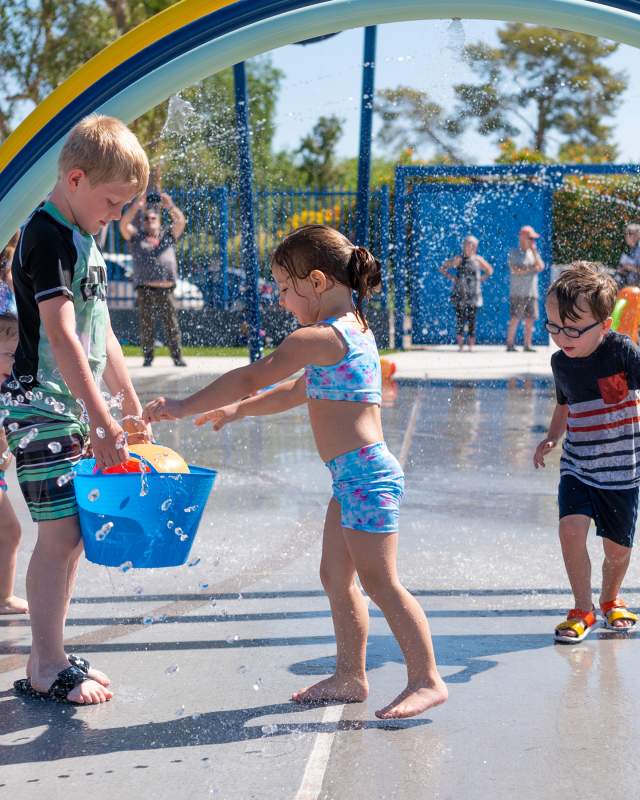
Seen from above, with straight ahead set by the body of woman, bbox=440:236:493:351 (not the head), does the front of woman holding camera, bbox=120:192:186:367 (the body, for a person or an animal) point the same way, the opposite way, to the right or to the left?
the same way

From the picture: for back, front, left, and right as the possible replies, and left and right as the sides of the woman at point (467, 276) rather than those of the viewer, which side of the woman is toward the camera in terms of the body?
front

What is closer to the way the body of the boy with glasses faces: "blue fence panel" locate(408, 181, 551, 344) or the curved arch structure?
the curved arch structure

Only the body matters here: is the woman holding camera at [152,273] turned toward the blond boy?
yes

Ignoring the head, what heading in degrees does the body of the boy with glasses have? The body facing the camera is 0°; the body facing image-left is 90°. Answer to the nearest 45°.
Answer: approximately 45°

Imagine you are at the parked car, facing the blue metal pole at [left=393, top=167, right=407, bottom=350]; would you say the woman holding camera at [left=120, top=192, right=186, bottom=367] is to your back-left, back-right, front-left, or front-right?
front-right

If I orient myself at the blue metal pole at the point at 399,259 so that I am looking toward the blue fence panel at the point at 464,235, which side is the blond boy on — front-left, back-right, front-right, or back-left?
back-right

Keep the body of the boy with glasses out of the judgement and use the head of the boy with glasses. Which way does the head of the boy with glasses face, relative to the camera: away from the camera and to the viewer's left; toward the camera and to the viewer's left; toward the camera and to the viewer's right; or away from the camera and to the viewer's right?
toward the camera and to the viewer's left

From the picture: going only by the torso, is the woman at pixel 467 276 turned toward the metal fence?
no

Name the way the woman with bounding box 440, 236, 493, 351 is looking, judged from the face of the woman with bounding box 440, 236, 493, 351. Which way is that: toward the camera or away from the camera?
toward the camera

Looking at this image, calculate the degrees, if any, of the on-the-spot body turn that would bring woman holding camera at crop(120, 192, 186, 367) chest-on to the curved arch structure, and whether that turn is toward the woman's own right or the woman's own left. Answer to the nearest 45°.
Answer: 0° — they already face it

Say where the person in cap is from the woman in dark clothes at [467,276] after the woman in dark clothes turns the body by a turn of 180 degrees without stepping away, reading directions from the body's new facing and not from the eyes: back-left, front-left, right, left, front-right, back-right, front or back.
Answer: right

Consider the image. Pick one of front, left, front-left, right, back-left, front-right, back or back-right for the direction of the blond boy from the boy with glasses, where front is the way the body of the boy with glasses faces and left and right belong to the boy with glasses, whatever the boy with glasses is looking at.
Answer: front

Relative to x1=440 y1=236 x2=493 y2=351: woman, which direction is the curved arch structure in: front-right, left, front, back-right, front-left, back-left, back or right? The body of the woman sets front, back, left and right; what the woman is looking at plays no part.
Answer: front
